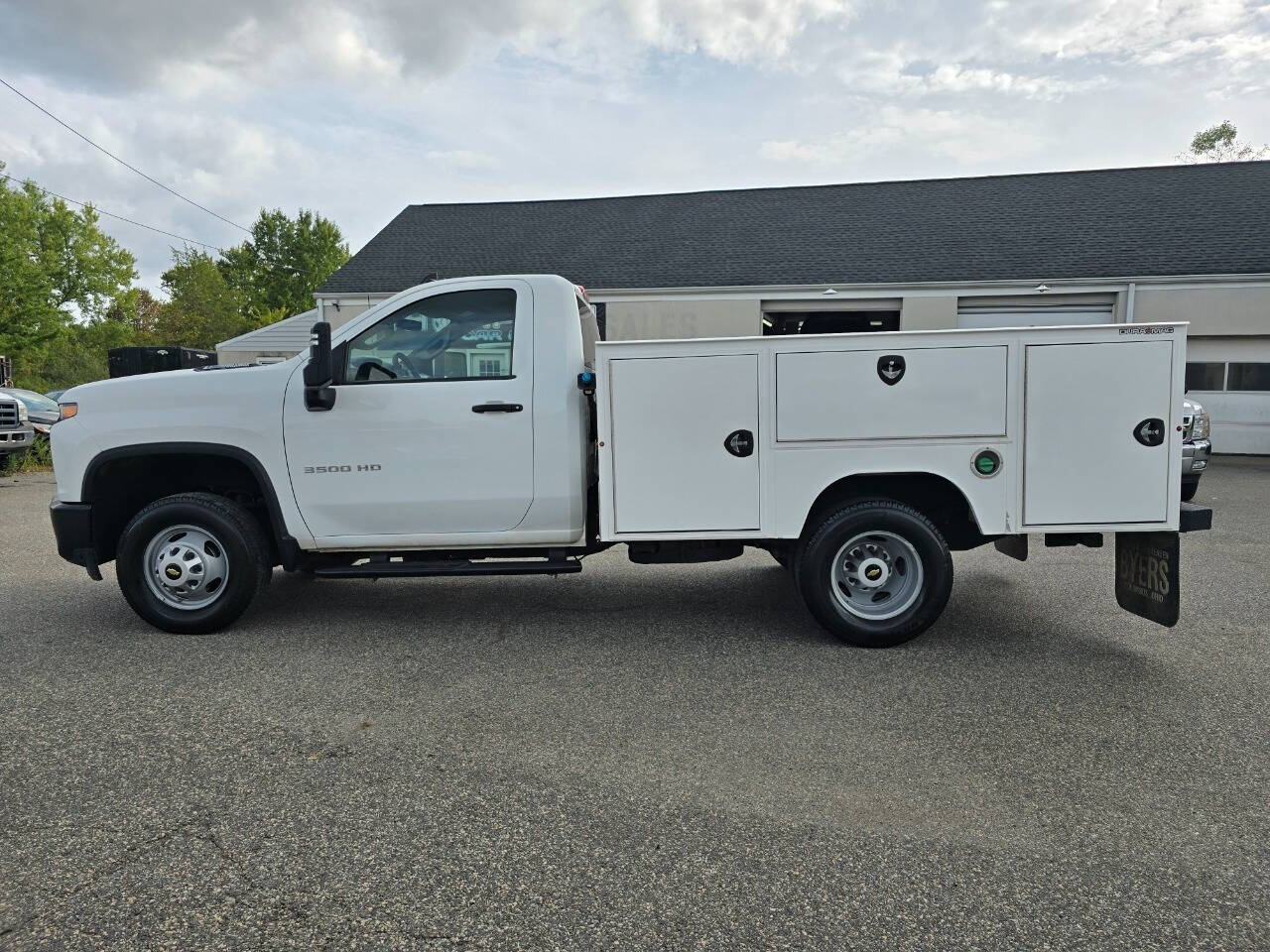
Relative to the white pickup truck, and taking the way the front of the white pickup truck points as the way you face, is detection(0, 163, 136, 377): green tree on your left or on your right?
on your right

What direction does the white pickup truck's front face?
to the viewer's left

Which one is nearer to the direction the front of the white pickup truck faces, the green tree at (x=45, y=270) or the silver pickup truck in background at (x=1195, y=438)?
the green tree

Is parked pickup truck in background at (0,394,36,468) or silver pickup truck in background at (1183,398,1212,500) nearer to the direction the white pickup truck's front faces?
the parked pickup truck in background

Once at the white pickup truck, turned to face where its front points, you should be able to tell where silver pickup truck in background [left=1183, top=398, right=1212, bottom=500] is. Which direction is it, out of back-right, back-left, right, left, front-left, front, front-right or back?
back-right
